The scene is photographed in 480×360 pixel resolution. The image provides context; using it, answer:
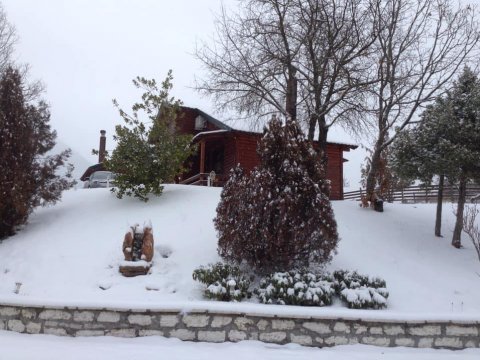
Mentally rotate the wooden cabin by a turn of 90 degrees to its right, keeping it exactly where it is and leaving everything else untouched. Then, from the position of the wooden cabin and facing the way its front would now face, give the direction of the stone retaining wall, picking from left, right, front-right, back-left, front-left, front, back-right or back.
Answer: back-left

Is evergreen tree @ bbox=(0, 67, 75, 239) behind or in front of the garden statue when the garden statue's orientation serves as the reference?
behind

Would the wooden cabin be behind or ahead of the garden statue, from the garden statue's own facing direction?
behind

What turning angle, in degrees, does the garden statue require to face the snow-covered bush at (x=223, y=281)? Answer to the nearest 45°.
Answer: approximately 45° to its left

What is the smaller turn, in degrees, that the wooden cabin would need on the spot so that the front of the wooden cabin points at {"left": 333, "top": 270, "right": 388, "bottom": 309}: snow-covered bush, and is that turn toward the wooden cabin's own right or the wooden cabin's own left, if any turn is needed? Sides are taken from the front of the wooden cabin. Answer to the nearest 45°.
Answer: approximately 45° to the wooden cabin's own left

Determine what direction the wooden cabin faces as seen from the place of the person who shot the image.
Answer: facing the viewer and to the left of the viewer

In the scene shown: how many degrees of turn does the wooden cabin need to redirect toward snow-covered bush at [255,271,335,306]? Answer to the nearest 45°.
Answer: approximately 45° to its left

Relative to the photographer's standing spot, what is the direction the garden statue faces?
facing the viewer

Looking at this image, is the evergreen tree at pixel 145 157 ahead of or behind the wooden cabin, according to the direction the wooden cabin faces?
ahead

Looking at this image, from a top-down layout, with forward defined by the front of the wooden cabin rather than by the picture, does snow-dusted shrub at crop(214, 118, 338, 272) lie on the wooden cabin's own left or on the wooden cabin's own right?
on the wooden cabin's own left

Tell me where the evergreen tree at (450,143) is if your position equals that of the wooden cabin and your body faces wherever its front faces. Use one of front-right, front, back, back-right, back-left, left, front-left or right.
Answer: left

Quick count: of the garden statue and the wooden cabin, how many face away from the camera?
0
